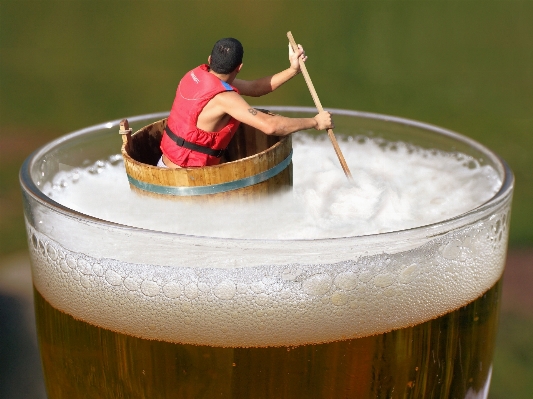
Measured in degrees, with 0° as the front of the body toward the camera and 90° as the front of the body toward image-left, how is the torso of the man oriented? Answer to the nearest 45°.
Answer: approximately 225°

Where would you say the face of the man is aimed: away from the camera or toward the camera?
away from the camera
